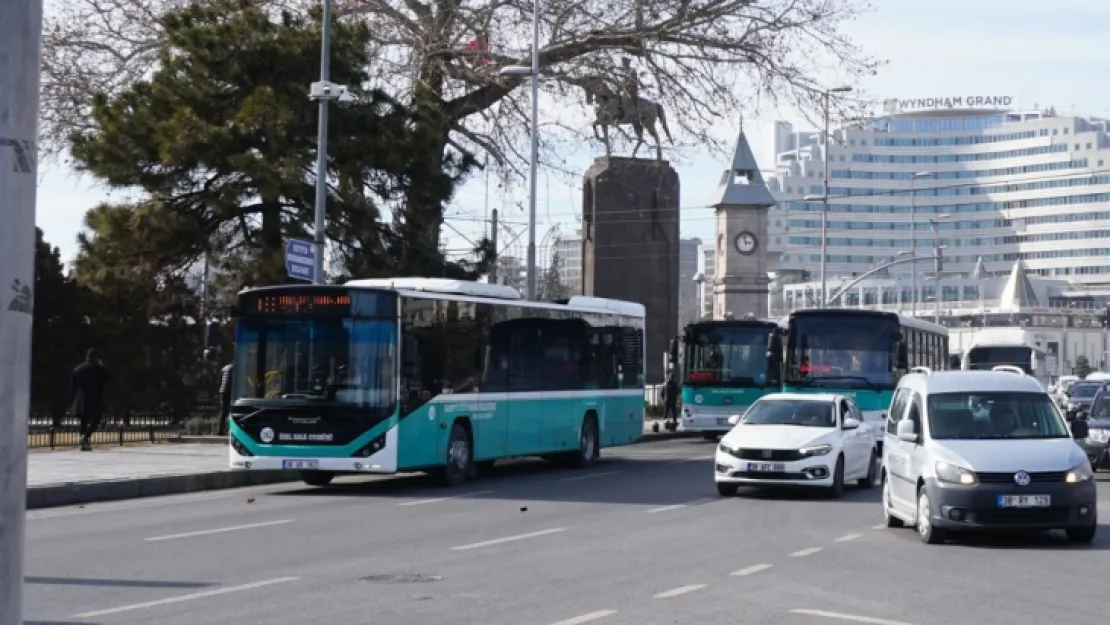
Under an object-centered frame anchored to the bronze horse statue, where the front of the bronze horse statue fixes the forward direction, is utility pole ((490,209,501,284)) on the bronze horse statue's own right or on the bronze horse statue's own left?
on the bronze horse statue's own right

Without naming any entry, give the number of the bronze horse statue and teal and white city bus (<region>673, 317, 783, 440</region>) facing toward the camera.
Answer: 1

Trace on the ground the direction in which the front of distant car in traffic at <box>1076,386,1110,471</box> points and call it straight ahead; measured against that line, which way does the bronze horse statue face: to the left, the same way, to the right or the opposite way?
to the right

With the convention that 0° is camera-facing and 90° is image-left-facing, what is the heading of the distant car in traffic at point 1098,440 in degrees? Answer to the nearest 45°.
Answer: approximately 0°

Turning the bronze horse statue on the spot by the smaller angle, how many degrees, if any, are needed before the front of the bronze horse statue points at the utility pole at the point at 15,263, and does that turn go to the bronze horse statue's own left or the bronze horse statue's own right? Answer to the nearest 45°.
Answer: approximately 90° to the bronze horse statue's own left

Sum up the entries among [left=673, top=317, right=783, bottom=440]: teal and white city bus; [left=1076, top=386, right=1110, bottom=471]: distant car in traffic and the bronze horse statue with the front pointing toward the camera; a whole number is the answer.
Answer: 2

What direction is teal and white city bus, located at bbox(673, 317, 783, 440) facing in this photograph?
toward the camera

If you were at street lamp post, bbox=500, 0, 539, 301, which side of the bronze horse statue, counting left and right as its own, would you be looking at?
front

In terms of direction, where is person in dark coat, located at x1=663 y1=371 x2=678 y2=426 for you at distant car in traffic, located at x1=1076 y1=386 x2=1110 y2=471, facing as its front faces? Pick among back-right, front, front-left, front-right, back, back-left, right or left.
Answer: back-right

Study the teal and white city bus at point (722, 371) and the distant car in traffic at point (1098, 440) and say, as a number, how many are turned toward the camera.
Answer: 2

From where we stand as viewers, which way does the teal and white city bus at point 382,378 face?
facing the viewer and to the left of the viewer

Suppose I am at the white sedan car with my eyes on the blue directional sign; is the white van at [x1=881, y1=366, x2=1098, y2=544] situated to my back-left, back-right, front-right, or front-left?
back-left

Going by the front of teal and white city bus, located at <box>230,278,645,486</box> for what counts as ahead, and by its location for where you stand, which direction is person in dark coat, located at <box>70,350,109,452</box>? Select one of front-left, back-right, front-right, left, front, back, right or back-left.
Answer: right

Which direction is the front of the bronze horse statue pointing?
to the viewer's left

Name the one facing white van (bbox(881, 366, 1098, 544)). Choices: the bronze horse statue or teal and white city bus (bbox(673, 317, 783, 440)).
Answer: the teal and white city bus

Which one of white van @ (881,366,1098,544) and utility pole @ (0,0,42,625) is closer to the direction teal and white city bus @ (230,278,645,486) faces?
the utility pole

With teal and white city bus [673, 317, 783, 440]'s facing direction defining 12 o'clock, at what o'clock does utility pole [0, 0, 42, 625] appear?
The utility pole is roughly at 12 o'clock from the teal and white city bus.
